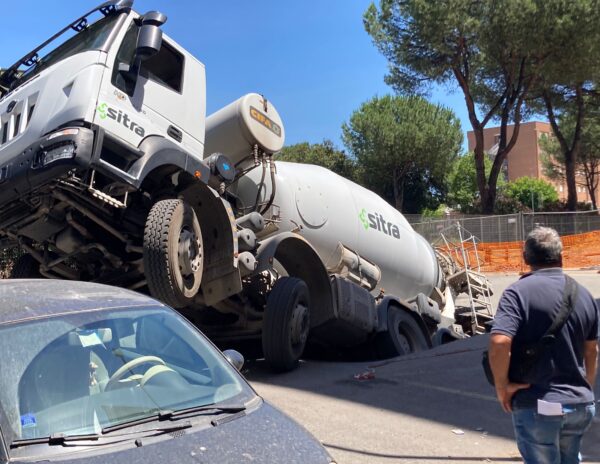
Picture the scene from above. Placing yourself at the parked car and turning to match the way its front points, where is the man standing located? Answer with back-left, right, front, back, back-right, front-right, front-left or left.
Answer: front-left

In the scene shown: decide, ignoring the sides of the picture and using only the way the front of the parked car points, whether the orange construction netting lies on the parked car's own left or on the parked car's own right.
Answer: on the parked car's own left

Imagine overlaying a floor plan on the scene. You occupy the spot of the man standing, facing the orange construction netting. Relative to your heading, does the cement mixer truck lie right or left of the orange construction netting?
left

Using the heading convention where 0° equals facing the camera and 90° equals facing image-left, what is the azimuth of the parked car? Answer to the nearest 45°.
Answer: approximately 315°

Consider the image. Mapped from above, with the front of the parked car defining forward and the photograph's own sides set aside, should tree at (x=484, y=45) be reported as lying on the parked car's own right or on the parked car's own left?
on the parked car's own left

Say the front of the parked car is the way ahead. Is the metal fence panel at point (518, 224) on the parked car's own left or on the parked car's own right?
on the parked car's own left

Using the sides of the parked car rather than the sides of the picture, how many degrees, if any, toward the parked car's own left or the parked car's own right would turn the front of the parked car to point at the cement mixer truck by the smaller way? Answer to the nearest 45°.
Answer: approximately 135° to the parked car's own left

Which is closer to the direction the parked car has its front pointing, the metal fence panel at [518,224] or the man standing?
the man standing

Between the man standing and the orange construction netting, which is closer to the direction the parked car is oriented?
the man standing
